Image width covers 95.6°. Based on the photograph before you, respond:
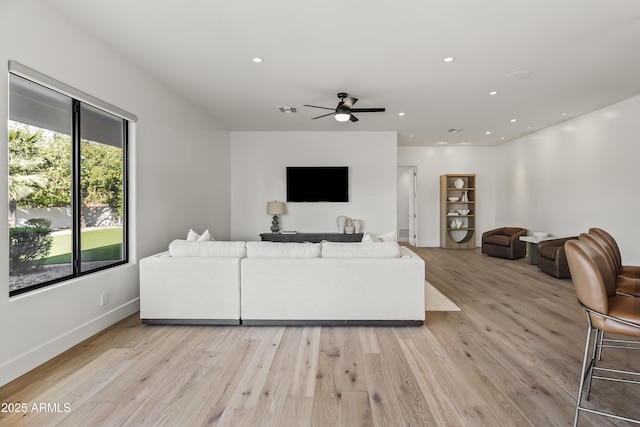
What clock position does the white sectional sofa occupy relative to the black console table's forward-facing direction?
The white sectional sofa is roughly at 12 o'clock from the black console table.

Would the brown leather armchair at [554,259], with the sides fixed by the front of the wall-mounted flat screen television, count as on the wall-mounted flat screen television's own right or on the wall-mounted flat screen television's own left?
on the wall-mounted flat screen television's own left

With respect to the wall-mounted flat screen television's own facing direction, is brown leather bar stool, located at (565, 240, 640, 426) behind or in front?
in front

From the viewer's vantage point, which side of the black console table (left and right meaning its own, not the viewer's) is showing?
front

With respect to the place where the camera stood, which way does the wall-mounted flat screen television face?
facing the viewer

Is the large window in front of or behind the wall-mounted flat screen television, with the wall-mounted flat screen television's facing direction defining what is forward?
in front

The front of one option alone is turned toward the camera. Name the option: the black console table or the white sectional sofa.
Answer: the black console table

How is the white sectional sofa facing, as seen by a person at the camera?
facing away from the viewer

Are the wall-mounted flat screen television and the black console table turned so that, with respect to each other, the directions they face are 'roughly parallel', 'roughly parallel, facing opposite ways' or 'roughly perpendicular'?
roughly parallel

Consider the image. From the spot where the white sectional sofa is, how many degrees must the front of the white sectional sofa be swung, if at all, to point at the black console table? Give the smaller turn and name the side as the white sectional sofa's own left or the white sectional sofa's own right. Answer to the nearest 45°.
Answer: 0° — it already faces it

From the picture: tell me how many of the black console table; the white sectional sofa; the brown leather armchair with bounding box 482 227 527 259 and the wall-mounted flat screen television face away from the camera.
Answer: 1

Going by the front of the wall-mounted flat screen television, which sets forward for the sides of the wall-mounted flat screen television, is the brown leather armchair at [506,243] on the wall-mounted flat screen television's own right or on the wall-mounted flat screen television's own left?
on the wall-mounted flat screen television's own left

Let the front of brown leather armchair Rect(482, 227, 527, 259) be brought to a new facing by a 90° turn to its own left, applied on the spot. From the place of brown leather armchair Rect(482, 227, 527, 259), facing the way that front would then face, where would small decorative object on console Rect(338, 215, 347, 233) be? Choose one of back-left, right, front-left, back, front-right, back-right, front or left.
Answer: right

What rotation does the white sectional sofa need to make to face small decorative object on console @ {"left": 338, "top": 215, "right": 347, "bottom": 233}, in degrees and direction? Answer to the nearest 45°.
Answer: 0° — it already faces it

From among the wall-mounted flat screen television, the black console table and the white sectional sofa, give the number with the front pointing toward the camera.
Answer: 2

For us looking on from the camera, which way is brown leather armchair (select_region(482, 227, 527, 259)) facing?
facing the viewer and to the left of the viewer

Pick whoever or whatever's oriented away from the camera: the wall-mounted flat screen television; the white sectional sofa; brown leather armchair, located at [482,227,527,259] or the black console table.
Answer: the white sectional sofa

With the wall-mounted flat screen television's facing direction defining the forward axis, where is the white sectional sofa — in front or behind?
in front

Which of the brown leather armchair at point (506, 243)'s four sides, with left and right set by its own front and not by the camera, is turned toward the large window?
front

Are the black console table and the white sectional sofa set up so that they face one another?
yes

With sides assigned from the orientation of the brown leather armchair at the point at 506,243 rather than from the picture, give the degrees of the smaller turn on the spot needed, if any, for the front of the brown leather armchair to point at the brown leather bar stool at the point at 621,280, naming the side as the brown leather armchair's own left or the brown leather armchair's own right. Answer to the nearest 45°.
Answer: approximately 45° to the brown leather armchair's own left

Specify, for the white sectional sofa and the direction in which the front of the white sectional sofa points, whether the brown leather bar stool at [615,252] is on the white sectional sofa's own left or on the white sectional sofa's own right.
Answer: on the white sectional sofa's own right
